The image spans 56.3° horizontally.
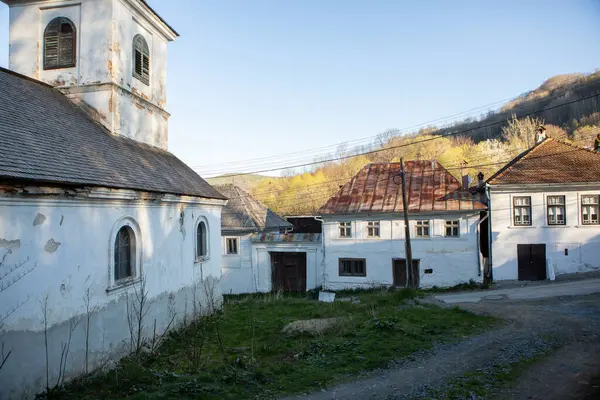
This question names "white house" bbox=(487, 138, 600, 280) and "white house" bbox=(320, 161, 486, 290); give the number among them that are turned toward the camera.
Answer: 2

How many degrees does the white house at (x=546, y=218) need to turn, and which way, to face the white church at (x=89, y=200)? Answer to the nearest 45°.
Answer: approximately 45° to its right

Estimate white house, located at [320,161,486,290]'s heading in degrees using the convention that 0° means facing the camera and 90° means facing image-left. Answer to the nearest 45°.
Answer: approximately 0°

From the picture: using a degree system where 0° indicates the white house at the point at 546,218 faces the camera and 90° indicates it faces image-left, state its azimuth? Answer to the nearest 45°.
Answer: approximately 0°

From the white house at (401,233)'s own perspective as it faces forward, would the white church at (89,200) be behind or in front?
in front

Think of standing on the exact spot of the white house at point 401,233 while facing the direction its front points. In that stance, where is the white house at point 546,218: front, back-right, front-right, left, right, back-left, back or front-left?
left

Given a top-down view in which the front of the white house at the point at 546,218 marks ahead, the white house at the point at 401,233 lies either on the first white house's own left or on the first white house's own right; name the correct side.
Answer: on the first white house's own right
